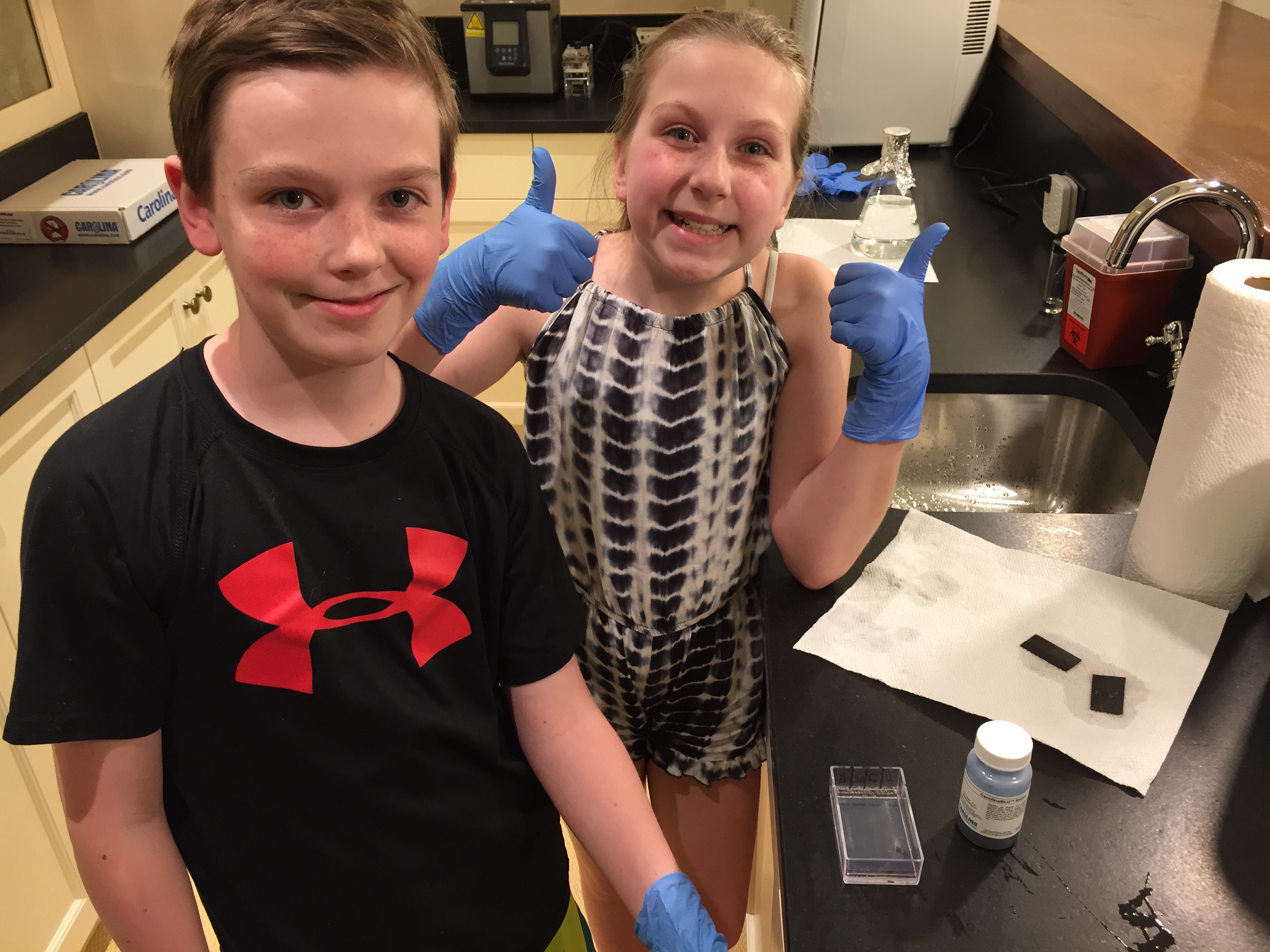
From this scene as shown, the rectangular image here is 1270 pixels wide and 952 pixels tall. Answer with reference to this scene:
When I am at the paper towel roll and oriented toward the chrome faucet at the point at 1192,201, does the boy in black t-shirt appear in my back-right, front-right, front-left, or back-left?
back-left

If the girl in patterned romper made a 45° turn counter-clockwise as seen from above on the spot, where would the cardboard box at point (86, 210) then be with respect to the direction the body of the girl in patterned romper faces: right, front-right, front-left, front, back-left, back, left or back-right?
back

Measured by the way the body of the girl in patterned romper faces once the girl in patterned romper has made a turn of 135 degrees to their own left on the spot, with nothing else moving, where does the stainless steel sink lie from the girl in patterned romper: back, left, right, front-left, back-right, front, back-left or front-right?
front

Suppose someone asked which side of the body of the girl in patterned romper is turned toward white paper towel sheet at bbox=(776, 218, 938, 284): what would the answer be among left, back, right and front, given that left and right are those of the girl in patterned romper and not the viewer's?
back

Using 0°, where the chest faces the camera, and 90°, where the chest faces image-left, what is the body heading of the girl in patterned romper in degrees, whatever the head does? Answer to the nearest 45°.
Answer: approximately 0°

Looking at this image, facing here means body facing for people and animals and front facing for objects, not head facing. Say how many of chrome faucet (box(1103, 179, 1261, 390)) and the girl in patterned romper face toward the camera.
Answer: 1

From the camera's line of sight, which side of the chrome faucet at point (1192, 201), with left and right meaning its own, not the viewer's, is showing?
left

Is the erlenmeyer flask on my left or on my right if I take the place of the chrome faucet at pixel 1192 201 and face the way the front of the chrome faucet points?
on my right

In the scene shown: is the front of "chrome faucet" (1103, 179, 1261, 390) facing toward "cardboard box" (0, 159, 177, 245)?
yes
